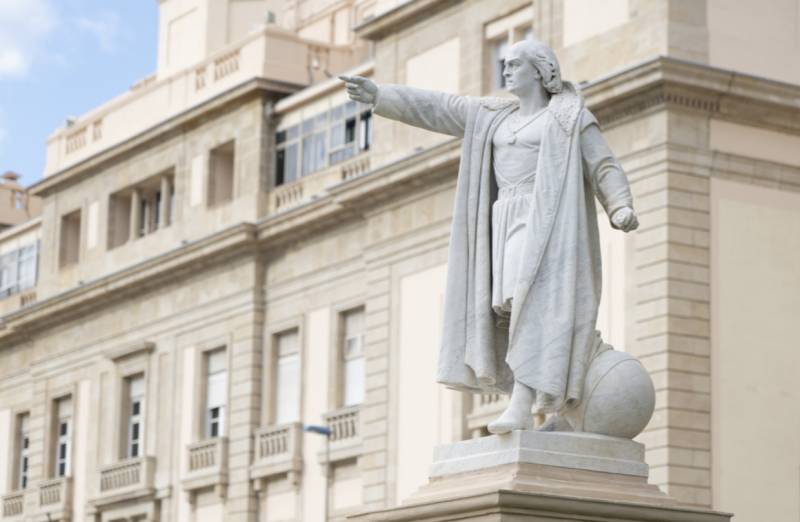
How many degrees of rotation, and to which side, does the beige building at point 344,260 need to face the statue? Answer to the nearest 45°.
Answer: approximately 45° to its left

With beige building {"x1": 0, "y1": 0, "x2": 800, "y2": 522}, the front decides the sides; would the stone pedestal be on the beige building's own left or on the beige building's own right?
on the beige building's own left

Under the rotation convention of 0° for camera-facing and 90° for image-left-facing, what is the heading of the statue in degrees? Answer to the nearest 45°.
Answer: approximately 45°

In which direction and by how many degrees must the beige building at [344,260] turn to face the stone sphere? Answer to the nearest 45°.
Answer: approximately 45° to its left
